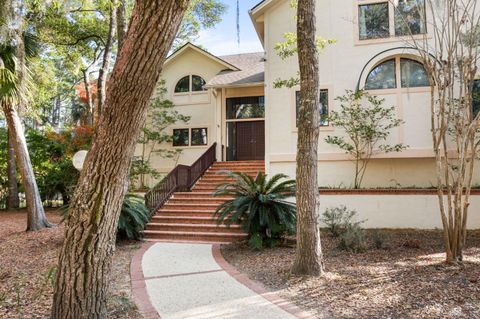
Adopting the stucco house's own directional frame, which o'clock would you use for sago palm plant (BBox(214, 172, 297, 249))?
The sago palm plant is roughly at 1 o'clock from the stucco house.

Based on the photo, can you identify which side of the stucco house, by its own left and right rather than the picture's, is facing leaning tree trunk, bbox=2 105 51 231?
right

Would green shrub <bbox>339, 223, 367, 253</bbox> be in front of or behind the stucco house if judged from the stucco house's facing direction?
in front

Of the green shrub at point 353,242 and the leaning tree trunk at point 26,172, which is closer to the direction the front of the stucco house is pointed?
the green shrub

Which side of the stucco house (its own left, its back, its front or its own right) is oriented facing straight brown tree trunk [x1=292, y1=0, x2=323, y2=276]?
front

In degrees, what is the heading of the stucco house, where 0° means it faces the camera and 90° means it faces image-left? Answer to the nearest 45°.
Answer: approximately 0°

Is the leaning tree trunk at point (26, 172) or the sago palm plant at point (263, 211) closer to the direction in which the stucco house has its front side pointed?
the sago palm plant
